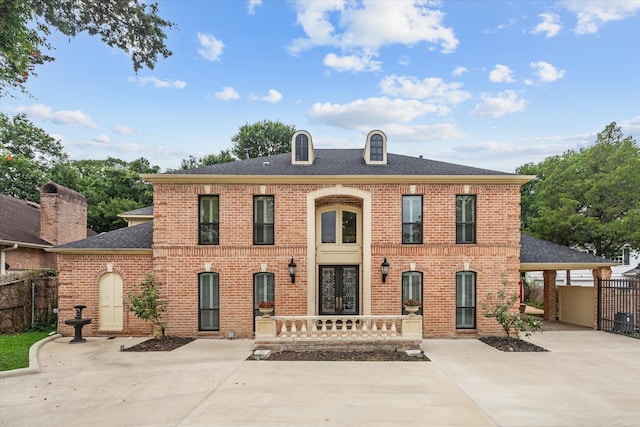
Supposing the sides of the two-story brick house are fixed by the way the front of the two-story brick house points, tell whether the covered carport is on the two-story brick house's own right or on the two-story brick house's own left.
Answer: on the two-story brick house's own left

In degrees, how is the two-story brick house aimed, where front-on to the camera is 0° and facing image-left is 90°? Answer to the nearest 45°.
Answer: approximately 0°

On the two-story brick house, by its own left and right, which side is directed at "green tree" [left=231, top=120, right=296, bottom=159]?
back

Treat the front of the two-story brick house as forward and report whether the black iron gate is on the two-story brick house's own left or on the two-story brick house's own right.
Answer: on the two-story brick house's own left
